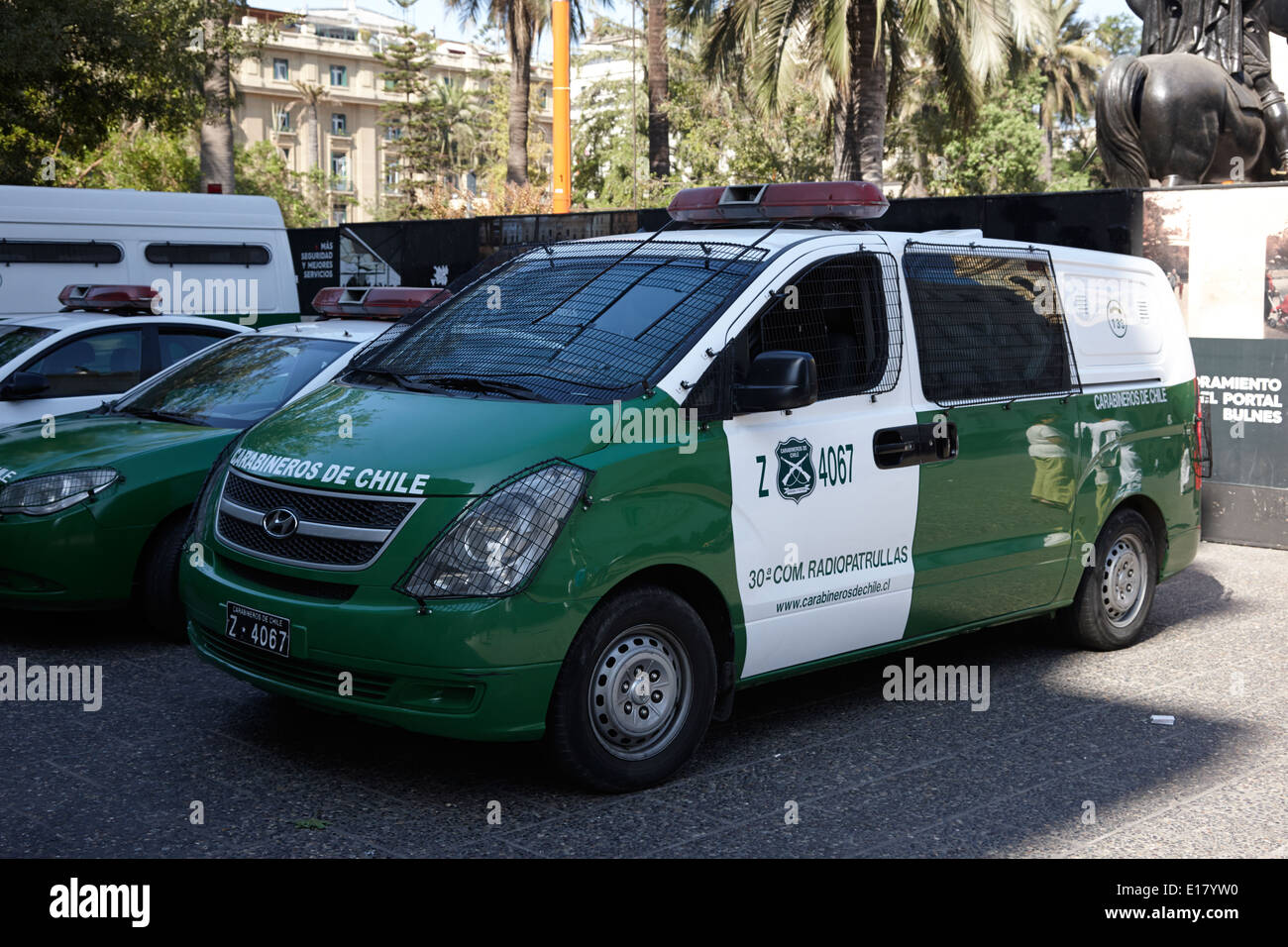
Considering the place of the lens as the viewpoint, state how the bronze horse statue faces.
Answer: facing away from the viewer and to the right of the viewer

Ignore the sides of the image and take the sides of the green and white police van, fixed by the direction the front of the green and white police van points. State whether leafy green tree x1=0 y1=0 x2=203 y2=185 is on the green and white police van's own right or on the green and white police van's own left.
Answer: on the green and white police van's own right

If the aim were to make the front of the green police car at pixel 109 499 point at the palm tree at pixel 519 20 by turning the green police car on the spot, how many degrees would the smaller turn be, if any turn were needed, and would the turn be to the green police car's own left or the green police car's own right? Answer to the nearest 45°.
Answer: approximately 135° to the green police car's own right

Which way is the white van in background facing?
to the viewer's left

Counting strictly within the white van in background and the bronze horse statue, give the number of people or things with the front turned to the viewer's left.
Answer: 1

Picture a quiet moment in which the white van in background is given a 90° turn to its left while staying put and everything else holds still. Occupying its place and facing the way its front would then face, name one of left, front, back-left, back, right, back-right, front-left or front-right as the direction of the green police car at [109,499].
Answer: front

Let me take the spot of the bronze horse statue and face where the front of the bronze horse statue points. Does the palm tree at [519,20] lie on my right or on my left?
on my left

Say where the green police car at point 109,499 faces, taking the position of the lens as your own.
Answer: facing the viewer and to the left of the viewer

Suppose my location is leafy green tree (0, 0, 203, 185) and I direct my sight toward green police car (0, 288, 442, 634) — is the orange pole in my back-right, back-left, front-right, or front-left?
front-left

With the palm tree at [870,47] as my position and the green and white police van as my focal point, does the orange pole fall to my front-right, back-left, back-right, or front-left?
front-right

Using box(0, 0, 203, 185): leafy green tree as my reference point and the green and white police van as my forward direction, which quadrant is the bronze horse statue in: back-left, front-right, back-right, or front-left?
front-left

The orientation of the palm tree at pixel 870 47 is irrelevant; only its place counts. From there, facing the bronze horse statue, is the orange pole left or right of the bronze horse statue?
right

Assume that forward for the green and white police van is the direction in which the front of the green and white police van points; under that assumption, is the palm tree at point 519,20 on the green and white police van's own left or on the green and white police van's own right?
on the green and white police van's own right
